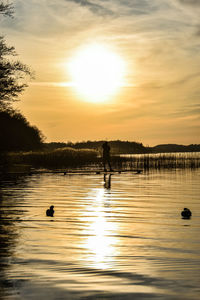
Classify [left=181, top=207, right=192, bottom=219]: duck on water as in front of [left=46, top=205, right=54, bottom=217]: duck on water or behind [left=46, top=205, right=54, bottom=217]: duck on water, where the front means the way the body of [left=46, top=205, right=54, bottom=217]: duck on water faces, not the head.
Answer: in front
